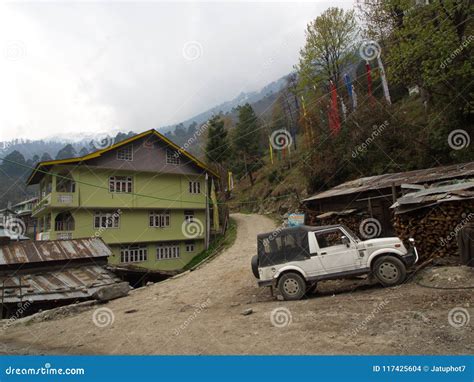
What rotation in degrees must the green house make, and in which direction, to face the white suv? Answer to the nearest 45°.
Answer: approximately 90° to its left

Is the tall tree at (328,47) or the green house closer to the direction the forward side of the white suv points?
the tall tree

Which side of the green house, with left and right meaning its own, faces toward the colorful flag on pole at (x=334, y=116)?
left

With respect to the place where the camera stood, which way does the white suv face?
facing to the right of the viewer

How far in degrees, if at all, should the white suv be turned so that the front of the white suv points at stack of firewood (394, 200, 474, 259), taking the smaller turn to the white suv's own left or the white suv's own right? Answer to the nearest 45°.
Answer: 0° — it already faces it

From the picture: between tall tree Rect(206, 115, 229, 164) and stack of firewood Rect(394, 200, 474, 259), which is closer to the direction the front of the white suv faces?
the stack of firewood

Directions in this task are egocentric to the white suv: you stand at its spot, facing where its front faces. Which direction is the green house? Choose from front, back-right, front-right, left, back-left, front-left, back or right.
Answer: back-left

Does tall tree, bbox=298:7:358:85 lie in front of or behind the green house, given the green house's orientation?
behind
